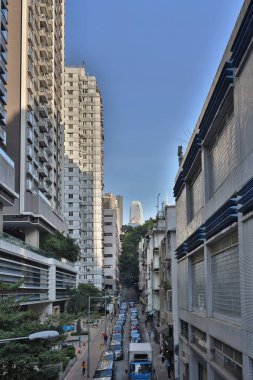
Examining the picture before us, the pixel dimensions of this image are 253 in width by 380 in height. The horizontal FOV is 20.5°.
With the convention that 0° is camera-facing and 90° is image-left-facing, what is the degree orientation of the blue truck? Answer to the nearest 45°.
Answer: approximately 0°

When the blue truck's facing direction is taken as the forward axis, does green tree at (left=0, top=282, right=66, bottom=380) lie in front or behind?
in front

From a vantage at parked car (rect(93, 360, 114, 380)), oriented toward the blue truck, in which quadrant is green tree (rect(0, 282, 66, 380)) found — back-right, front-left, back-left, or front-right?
back-right

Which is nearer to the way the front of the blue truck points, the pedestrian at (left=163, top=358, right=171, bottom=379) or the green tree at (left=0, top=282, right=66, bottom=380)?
the green tree

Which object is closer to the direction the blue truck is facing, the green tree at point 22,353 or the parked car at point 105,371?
the green tree

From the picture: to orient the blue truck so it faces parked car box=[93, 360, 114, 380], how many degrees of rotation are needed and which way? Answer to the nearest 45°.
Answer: approximately 90° to its right
